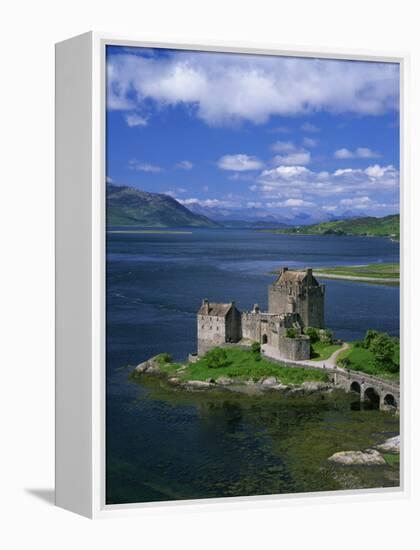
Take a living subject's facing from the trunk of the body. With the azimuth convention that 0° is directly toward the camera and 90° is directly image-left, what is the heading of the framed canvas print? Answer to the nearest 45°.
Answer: approximately 315°
